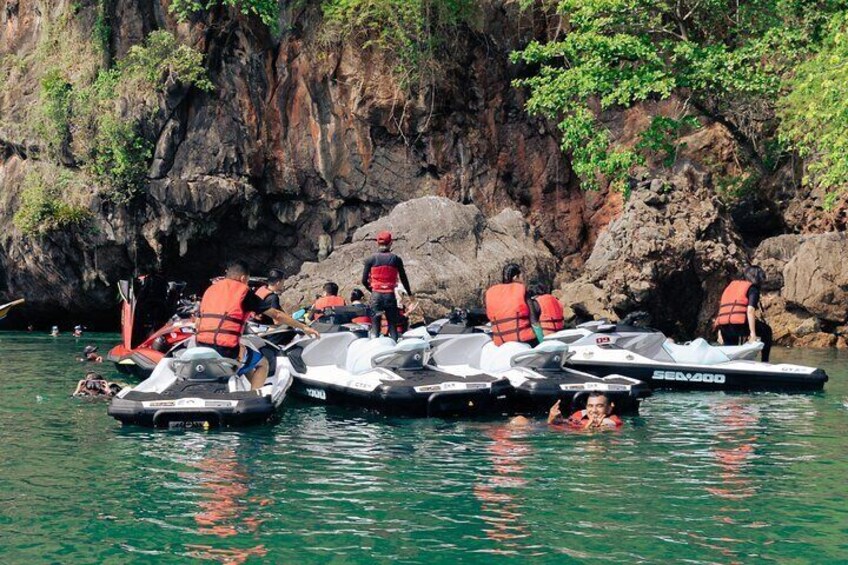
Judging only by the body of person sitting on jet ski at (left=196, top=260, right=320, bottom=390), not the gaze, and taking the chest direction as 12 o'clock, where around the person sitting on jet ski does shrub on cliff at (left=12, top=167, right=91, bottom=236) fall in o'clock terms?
The shrub on cliff is roughly at 10 o'clock from the person sitting on jet ski.

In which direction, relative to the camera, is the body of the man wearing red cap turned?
away from the camera

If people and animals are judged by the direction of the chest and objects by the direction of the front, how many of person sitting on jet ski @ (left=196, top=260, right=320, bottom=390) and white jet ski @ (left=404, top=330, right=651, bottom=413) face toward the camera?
0

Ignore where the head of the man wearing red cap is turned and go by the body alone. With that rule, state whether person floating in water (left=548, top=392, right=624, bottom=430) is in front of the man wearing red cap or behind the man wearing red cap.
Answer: behind

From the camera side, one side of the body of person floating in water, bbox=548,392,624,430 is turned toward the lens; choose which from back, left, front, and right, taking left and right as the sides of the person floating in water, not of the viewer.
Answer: front

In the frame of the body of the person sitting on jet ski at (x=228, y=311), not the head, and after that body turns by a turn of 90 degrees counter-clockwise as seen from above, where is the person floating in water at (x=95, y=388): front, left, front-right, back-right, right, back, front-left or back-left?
front

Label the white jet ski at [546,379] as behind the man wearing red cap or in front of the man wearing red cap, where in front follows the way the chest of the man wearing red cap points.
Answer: behind

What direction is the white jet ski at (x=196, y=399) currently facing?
away from the camera
